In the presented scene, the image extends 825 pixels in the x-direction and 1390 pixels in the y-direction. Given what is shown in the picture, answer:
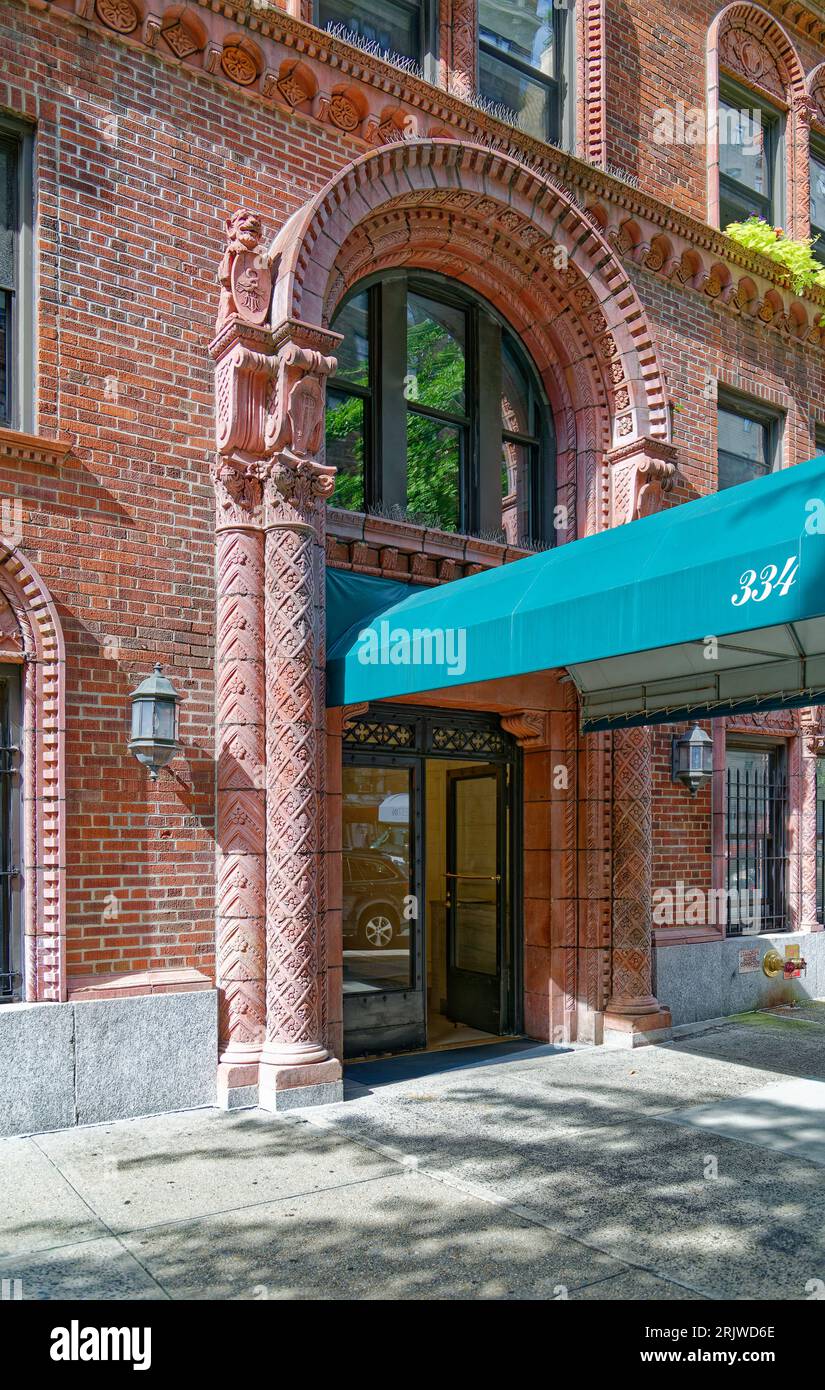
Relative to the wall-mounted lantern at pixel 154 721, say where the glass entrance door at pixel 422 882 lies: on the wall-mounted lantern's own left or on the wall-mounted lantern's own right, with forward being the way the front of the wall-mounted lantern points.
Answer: on the wall-mounted lantern's own left

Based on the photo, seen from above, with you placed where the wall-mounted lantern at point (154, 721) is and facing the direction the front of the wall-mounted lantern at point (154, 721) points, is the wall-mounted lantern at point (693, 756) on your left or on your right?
on your left

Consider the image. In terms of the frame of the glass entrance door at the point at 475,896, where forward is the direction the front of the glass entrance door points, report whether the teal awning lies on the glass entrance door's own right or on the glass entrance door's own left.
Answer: on the glass entrance door's own left

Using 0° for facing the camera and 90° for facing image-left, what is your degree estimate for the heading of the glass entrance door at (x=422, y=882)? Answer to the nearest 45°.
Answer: approximately 315°

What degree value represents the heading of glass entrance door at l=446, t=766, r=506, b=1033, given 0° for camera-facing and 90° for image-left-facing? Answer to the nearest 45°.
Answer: approximately 45°

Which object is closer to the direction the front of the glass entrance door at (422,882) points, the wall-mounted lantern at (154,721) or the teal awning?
the teal awning

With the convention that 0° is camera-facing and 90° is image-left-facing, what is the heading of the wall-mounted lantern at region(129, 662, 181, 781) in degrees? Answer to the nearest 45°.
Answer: approximately 315°
